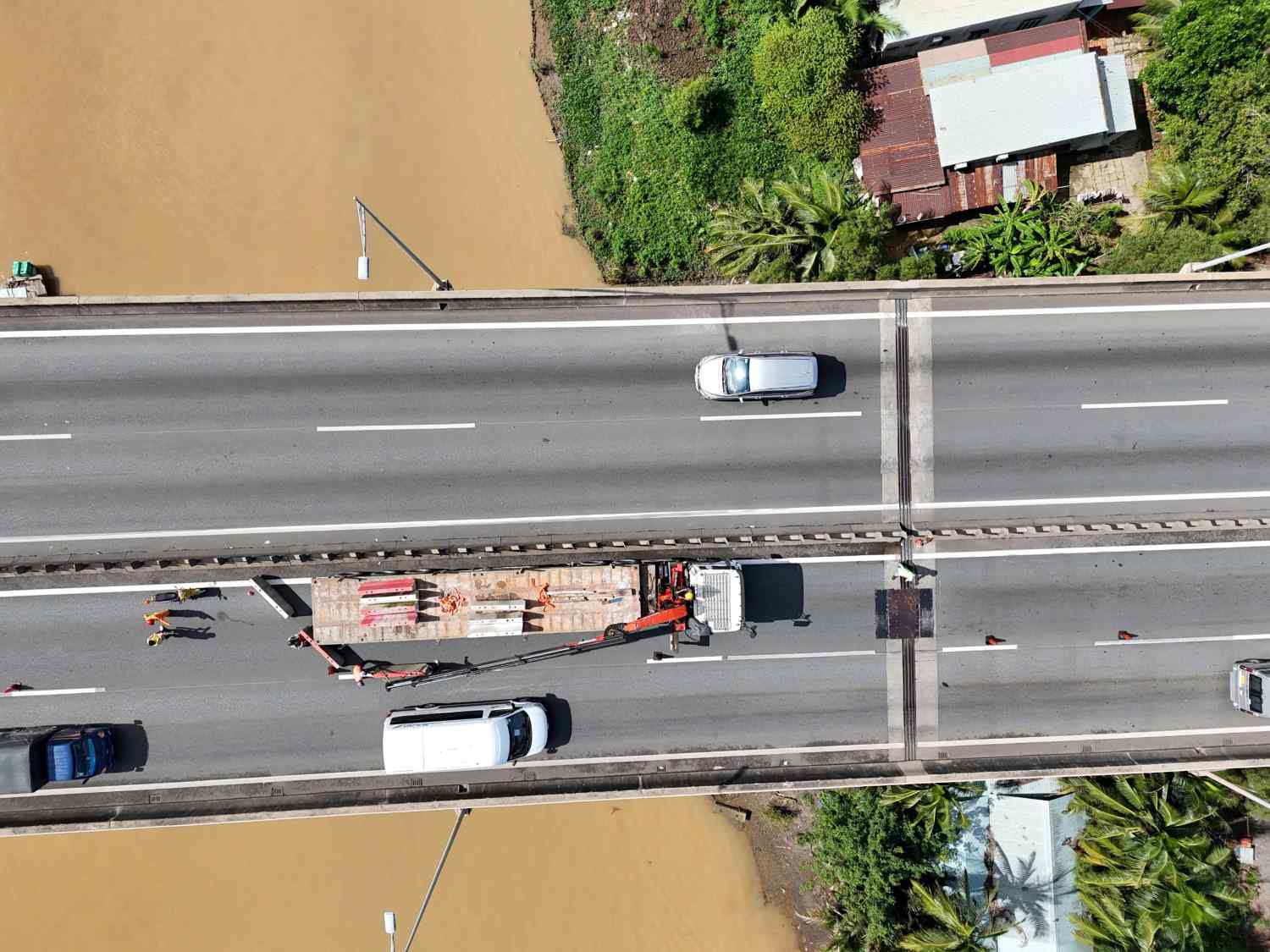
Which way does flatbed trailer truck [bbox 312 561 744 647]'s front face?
to the viewer's right

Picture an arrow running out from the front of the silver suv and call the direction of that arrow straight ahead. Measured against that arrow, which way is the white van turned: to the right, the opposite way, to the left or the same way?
the opposite way

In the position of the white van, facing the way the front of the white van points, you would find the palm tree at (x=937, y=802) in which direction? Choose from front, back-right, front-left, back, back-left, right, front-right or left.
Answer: front

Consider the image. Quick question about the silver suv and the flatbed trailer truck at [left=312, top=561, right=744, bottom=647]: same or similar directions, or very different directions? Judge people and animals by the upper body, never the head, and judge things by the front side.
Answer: very different directions

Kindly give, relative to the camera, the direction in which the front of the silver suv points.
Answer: facing to the left of the viewer

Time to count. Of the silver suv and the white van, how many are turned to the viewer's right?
1

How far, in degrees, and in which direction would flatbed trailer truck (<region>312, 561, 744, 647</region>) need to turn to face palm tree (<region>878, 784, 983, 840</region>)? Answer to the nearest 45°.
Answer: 0° — it already faces it

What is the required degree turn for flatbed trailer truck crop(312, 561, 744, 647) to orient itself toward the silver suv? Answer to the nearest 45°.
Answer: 0° — it already faces it

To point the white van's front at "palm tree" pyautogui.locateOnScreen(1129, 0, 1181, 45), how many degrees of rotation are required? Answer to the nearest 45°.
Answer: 0° — it already faces it

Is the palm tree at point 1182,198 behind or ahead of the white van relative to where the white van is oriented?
ahead

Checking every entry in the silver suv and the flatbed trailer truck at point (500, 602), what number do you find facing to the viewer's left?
1

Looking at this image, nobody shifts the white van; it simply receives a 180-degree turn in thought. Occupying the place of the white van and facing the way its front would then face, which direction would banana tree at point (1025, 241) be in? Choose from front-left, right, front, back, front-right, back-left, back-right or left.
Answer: back

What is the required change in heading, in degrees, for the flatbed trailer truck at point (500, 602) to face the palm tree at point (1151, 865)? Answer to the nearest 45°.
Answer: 0° — it already faces it

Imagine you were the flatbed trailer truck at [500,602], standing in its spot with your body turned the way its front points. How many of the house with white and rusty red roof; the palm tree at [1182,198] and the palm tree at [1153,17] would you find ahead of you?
3
